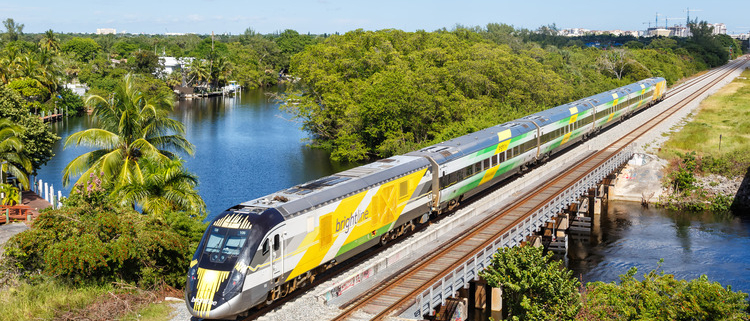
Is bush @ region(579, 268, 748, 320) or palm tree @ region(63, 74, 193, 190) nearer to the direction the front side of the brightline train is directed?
the palm tree

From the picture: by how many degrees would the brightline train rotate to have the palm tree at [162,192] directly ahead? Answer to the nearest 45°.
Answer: approximately 90° to its right

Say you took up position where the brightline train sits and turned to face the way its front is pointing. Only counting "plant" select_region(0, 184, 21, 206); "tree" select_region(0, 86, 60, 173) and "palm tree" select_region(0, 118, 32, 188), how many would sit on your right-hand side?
3

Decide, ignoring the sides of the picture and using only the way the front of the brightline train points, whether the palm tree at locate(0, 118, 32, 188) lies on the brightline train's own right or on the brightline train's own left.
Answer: on the brightline train's own right

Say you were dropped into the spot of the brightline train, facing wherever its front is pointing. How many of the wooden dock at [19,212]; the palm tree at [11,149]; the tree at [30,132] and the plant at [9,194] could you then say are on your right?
4

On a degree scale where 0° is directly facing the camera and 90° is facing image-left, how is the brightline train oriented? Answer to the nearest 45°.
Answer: approximately 45°

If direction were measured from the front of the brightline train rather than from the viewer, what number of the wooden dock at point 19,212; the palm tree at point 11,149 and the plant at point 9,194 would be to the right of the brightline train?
3

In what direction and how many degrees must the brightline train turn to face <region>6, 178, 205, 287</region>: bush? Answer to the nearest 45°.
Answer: approximately 45° to its right
